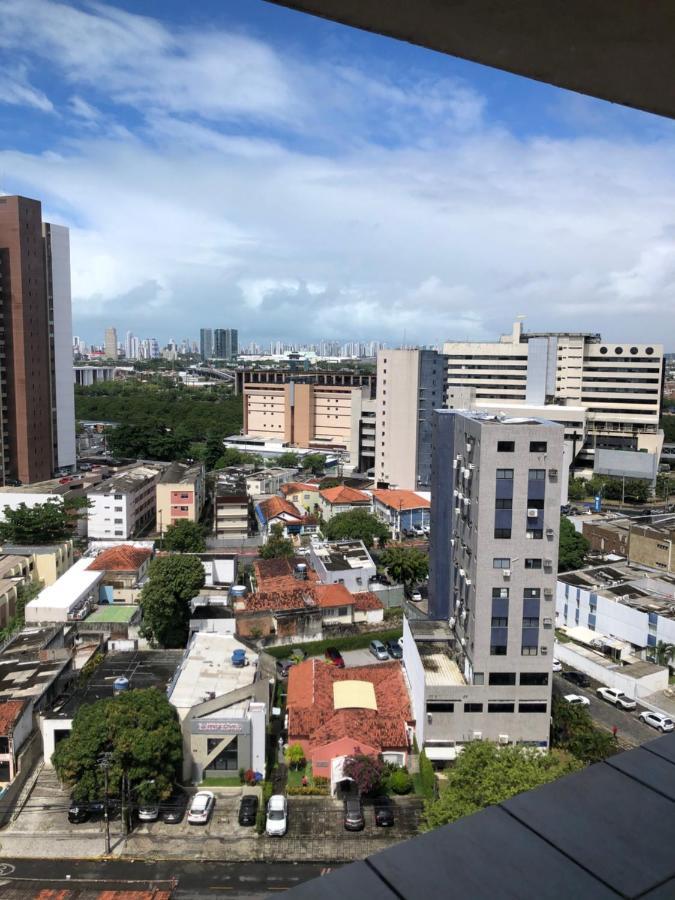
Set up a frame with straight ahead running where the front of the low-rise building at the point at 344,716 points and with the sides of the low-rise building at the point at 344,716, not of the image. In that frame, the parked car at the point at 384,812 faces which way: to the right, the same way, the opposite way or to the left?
the opposite way

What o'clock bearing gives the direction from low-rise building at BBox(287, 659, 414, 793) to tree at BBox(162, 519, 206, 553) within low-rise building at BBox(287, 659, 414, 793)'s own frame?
The tree is roughly at 5 o'clock from the low-rise building.

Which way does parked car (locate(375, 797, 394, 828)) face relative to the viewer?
away from the camera

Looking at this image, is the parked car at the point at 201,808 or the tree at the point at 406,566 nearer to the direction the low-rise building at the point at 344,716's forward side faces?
the parked car

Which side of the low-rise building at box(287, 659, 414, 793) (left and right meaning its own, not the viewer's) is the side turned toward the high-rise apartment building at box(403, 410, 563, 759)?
left

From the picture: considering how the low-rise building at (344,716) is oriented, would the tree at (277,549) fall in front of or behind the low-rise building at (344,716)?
behind

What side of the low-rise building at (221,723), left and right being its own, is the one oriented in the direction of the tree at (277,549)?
back

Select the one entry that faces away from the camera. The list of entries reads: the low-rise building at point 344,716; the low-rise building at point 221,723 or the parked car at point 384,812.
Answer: the parked car

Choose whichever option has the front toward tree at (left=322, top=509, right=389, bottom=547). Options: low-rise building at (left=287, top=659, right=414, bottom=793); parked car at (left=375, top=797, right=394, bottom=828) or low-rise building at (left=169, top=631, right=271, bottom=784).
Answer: the parked car

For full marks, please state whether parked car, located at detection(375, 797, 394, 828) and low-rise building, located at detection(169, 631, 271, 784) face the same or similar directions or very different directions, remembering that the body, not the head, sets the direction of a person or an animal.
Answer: very different directions
